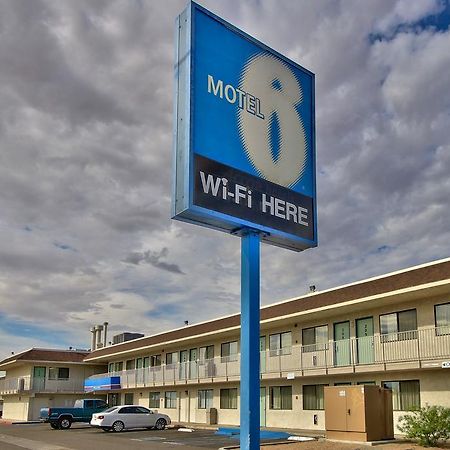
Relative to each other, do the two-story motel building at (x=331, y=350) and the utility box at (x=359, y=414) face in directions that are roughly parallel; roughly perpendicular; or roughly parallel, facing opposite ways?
roughly parallel

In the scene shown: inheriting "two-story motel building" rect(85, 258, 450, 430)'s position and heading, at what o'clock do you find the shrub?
The shrub is roughly at 10 o'clock from the two-story motel building.

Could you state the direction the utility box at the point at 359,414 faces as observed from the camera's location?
facing the viewer and to the left of the viewer

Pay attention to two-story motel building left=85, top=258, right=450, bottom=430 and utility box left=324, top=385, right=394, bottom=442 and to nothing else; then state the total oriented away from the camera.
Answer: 0

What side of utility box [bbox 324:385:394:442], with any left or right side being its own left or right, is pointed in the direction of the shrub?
left

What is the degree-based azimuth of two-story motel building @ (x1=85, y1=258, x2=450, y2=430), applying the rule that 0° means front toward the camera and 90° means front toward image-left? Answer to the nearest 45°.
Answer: approximately 45°

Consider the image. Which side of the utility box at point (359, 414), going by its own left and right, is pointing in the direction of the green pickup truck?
right

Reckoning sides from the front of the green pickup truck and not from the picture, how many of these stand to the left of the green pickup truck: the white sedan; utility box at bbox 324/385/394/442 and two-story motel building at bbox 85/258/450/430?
0

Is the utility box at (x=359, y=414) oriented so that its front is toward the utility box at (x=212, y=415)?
no

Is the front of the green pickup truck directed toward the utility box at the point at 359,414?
no

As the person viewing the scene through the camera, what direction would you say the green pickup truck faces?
facing away from the viewer and to the right of the viewer

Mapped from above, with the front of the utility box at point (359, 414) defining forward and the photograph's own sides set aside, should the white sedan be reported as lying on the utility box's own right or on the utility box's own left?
on the utility box's own right
